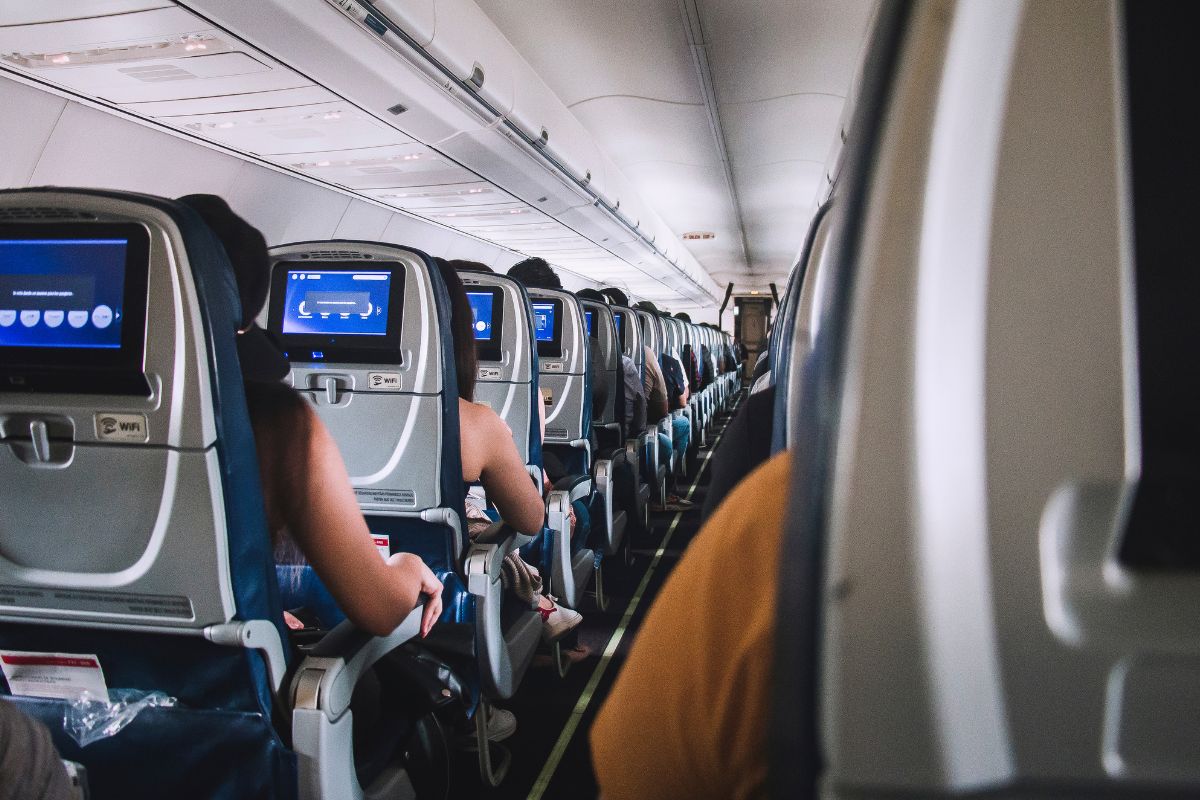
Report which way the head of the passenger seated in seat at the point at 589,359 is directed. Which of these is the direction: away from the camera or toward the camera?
away from the camera

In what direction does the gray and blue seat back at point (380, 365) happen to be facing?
away from the camera

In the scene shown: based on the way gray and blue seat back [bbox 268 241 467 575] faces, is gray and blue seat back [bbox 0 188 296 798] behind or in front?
behind

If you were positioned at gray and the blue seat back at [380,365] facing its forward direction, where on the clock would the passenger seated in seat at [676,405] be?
The passenger seated in seat is roughly at 1 o'clock from the gray and blue seat back.

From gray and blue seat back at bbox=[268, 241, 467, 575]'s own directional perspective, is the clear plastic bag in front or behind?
behind

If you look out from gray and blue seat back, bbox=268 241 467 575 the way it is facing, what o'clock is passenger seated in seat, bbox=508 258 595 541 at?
The passenger seated in seat is roughly at 1 o'clock from the gray and blue seat back.

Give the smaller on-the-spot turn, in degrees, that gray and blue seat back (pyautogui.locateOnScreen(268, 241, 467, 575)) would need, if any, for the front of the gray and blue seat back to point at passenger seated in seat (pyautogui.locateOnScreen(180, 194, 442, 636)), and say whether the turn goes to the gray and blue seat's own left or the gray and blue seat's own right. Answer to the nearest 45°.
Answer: approximately 180°

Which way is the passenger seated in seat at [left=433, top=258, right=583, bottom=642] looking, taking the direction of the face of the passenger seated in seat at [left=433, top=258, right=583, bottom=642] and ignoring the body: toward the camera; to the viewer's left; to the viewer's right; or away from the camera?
away from the camera

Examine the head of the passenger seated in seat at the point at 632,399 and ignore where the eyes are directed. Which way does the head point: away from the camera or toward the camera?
away from the camera
